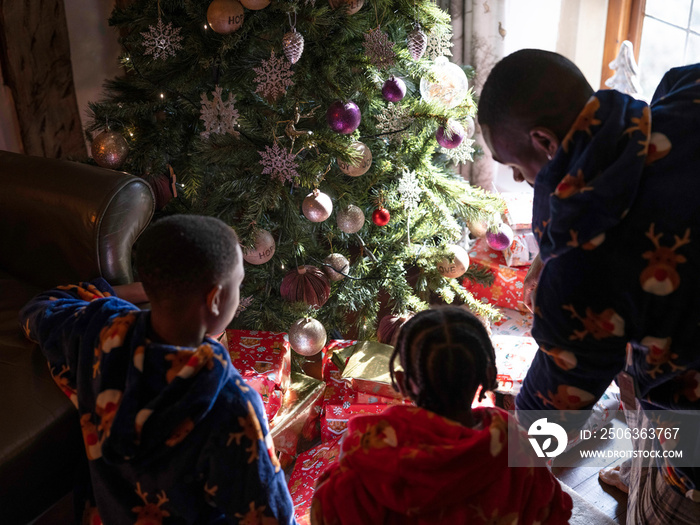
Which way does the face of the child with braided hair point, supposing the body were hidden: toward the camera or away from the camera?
away from the camera

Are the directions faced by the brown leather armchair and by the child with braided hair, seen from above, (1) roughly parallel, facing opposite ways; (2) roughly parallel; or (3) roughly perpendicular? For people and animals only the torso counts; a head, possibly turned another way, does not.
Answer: roughly perpendicular

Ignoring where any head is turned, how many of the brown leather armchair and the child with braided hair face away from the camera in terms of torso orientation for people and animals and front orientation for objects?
1

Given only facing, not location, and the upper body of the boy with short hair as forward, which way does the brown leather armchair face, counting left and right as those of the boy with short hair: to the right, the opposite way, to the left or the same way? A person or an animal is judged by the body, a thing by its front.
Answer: to the right

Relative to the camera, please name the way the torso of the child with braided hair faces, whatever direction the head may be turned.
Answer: away from the camera

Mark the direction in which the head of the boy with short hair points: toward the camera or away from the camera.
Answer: away from the camera

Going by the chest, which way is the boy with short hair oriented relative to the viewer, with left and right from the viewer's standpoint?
facing away from the viewer and to the right of the viewer

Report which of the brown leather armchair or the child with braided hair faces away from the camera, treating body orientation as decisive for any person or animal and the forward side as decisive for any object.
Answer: the child with braided hair
